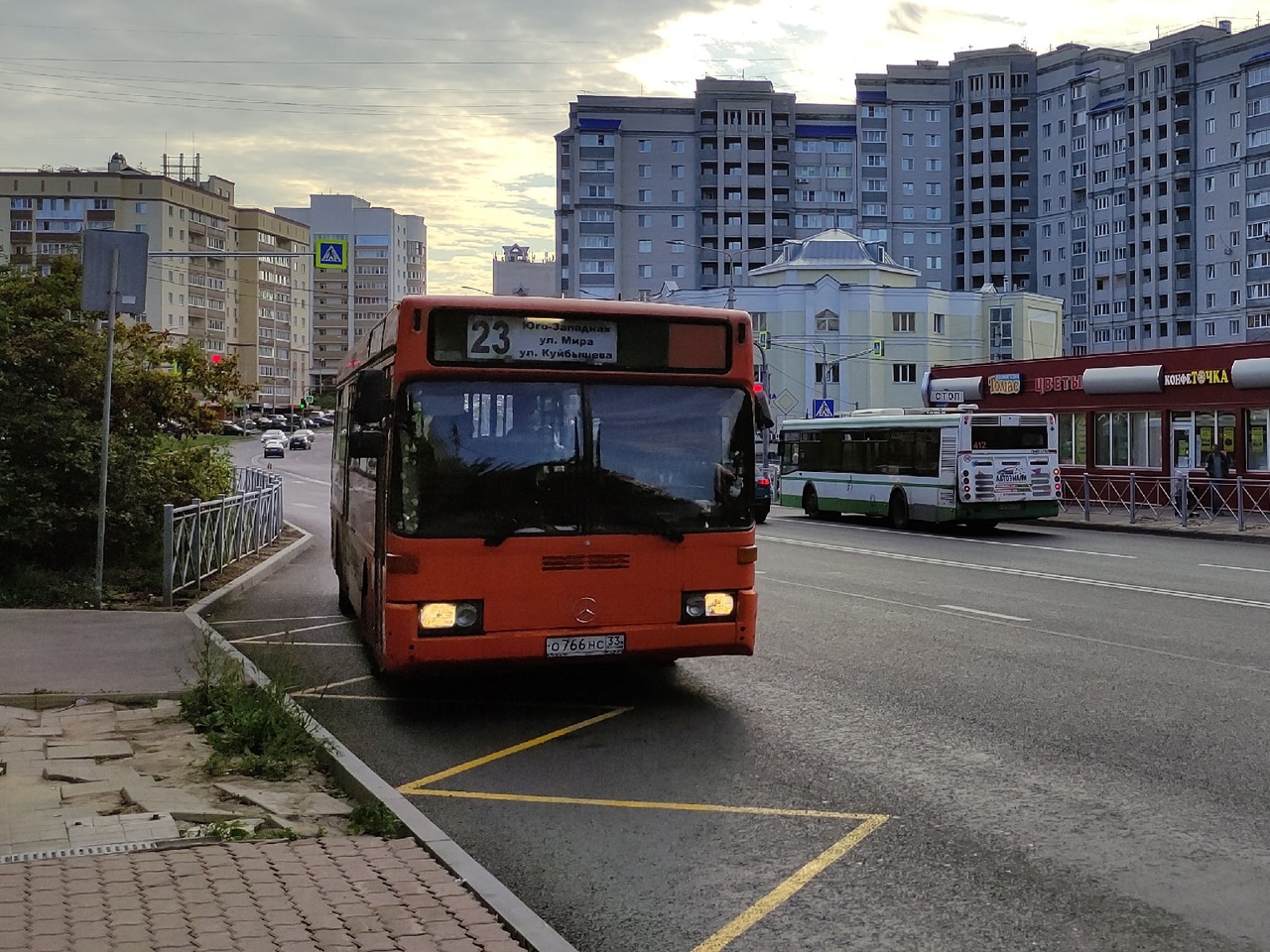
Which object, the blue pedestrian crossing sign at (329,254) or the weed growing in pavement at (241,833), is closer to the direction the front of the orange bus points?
the weed growing in pavement

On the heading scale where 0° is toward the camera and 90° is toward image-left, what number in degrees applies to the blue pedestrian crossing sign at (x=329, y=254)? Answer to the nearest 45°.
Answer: approximately 0°

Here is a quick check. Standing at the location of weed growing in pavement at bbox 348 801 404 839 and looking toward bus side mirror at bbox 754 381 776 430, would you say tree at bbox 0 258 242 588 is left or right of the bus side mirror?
left

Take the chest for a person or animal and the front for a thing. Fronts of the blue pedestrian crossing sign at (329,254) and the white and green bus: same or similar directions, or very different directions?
very different directions

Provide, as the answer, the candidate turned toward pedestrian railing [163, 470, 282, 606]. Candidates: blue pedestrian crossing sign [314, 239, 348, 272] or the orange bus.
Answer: the blue pedestrian crossing sign

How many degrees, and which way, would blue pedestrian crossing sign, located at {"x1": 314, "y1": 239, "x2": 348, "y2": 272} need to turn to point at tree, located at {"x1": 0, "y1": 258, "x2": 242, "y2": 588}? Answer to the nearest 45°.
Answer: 0° — it already faces it

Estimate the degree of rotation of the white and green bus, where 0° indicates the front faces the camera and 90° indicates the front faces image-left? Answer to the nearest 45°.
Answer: approximately 135°

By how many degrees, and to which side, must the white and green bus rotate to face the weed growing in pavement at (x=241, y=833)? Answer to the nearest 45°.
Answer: approximately 135° to its left

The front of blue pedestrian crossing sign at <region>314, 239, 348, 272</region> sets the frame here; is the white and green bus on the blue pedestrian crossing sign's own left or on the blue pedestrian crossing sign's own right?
on the blue pedestrian crossing sign's own left

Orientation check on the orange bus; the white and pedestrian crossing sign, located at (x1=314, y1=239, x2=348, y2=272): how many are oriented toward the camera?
2

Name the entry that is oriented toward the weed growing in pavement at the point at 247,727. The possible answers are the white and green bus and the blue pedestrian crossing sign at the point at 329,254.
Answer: the blue pedestrian crossing sign

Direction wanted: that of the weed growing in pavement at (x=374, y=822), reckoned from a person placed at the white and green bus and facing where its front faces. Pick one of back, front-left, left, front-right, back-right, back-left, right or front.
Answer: back-left

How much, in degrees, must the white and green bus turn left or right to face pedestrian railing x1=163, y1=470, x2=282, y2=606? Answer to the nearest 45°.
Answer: approximately 90° to its left
